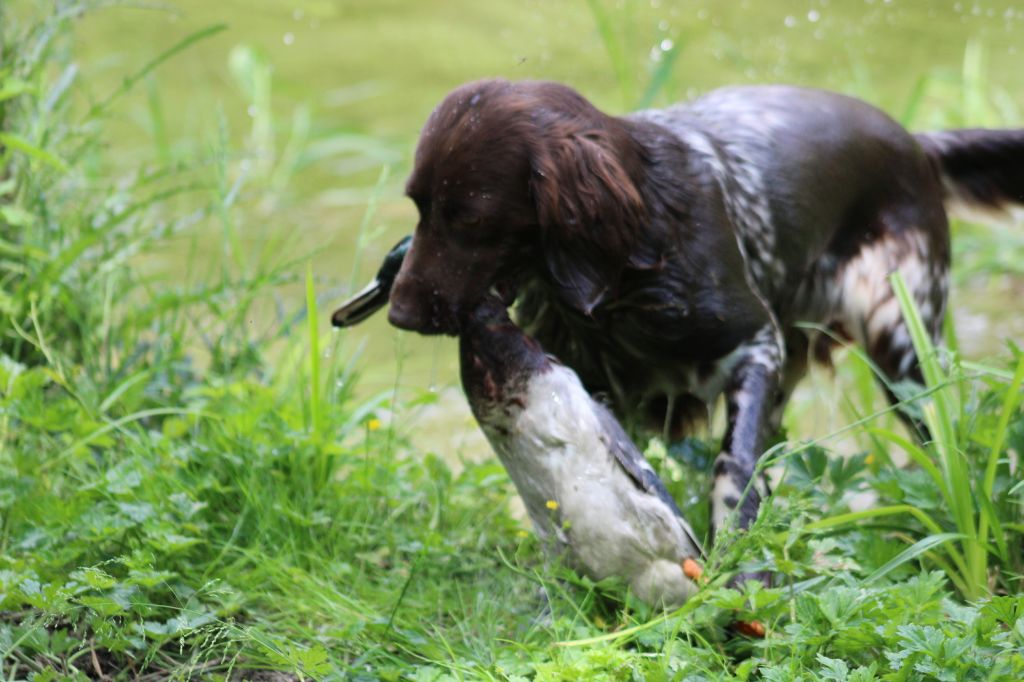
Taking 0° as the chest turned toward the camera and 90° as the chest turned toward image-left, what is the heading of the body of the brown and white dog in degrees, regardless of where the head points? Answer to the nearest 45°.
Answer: approximately 45°
